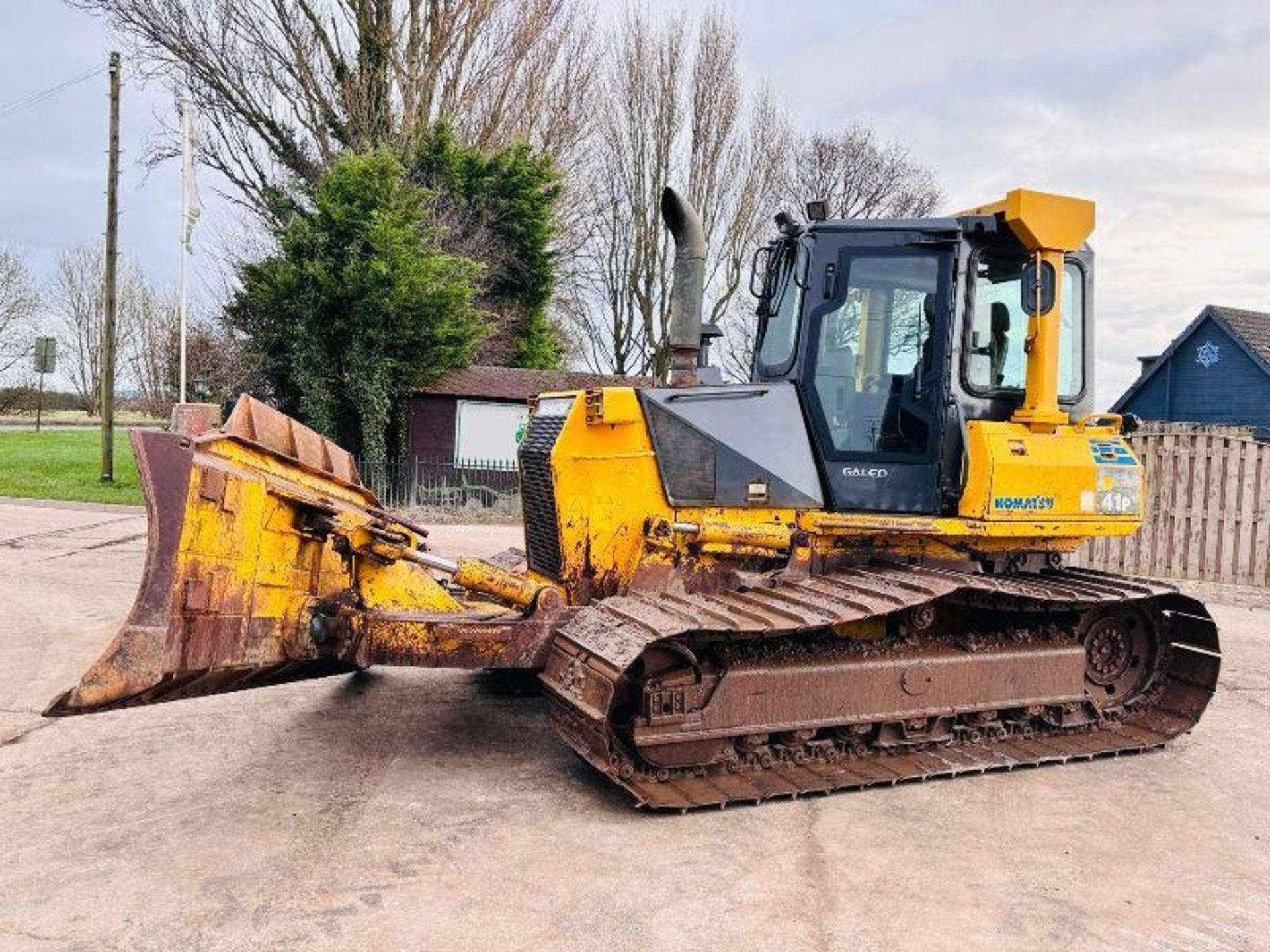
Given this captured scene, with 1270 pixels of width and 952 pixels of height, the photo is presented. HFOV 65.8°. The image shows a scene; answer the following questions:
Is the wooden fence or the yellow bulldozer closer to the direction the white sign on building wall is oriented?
the yellow bulldozer

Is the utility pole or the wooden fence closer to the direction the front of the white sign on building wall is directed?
the wooden fence

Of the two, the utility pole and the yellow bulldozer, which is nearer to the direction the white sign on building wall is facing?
the yellow bulldozer

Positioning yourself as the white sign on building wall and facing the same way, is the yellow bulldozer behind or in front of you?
in front

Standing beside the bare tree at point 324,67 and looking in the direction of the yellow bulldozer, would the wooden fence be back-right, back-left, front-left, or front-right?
front-left

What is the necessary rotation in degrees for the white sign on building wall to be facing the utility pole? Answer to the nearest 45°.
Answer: approximately 90° to its right

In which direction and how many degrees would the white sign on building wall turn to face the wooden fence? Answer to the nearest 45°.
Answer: approximately 45° to its left

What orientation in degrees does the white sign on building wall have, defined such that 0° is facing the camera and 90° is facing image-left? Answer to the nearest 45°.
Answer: approximately 0°
